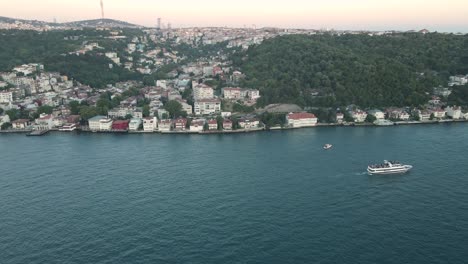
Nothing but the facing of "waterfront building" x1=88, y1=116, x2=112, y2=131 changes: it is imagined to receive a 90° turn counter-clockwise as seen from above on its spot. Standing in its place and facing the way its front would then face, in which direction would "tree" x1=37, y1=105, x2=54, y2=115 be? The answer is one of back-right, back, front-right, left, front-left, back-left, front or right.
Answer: back-left

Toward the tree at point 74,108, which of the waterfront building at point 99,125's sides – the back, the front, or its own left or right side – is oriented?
back

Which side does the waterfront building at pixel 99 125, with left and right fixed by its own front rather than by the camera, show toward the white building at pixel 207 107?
left

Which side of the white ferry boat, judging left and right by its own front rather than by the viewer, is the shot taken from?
right

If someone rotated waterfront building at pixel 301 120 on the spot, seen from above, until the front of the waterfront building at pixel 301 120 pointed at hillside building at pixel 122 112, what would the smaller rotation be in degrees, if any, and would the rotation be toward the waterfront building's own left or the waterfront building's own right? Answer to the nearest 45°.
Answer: approximately 90° to the waterfront building's own right

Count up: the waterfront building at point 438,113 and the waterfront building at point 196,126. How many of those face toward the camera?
2

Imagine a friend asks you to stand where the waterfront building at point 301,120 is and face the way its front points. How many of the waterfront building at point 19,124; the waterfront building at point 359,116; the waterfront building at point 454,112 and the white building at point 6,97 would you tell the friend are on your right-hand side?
2

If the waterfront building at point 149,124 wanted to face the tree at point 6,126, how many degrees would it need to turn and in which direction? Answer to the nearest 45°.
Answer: approximately 90° to its right

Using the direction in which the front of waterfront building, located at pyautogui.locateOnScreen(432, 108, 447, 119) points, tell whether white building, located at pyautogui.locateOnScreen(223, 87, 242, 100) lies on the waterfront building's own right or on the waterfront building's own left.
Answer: on the waterfront building's own right

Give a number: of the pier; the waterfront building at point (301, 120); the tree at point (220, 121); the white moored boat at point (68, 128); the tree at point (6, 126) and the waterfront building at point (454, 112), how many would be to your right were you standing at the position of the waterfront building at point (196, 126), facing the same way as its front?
3

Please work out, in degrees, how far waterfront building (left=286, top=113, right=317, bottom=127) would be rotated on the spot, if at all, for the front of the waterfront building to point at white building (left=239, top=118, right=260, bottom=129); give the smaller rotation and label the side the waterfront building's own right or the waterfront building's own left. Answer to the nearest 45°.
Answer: approximately 90° to the waterfront building's own right
